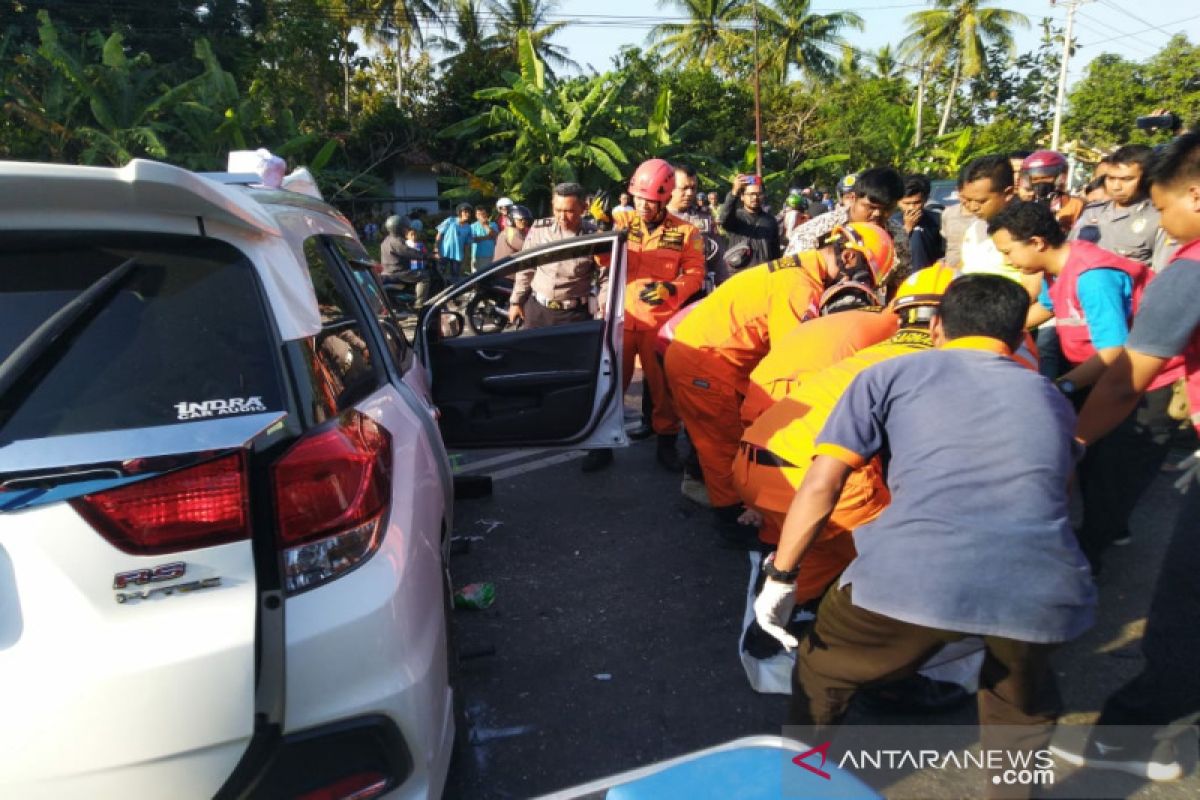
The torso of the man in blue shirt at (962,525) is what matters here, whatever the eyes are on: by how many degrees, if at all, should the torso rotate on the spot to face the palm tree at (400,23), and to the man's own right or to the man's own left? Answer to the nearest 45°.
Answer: approximately 45° to the man's own left

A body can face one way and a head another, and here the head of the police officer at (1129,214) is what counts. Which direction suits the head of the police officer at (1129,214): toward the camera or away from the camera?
toward the camera

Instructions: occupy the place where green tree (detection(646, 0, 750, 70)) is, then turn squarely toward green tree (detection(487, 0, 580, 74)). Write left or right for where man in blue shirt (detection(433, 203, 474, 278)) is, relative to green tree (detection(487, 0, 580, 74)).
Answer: left

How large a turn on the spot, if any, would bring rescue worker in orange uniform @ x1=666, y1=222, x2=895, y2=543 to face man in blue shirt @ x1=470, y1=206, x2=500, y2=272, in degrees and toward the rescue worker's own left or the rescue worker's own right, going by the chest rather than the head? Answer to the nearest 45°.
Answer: approximately 135° to the rescue worker's own left

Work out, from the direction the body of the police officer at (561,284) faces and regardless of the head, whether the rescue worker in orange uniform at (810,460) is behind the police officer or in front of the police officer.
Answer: in front

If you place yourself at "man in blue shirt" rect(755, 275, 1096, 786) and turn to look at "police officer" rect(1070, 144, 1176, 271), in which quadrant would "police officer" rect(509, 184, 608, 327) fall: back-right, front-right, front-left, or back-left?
front-left

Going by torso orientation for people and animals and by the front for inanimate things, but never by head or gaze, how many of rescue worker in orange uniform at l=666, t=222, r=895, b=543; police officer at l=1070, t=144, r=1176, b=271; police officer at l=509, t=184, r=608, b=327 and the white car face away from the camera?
1

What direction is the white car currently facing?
away from the camera

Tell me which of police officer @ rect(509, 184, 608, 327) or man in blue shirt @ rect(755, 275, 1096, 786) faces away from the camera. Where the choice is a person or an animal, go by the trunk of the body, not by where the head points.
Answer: the man in blue shirt

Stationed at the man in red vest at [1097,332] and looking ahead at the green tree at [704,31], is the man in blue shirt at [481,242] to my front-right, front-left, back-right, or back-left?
front-left

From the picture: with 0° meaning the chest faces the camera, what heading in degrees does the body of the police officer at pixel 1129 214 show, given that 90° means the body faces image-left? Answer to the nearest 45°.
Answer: approximately 45°

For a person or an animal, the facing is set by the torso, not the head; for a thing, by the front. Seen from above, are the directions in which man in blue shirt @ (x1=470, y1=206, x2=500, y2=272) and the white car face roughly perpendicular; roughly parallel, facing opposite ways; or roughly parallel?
roughly parallel, facing opposite ways

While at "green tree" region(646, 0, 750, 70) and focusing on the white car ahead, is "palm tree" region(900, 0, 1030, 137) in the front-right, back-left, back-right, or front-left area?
back-left

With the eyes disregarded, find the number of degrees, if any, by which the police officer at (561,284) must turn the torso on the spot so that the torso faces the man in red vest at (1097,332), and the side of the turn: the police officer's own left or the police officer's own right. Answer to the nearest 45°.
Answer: approximately 45° to the police officer's own left

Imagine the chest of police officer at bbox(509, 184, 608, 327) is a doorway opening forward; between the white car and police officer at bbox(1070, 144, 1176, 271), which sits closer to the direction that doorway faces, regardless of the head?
the white car

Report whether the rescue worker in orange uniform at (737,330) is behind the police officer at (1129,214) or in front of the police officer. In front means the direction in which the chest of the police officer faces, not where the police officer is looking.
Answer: in front

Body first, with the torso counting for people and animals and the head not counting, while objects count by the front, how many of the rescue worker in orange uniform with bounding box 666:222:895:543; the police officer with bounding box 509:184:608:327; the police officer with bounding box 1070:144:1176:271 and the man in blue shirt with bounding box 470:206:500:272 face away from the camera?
0

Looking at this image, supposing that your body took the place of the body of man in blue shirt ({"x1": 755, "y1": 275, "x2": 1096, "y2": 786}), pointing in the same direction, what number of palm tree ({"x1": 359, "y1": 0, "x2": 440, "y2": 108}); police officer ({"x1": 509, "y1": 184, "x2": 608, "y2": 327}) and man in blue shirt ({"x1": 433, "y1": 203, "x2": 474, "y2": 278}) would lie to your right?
0

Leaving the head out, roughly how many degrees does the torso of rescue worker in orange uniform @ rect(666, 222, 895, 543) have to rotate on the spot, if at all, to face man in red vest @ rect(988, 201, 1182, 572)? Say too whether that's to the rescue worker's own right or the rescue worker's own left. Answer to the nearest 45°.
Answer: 0° — they already face them

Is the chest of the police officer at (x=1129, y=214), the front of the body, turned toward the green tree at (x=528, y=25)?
no

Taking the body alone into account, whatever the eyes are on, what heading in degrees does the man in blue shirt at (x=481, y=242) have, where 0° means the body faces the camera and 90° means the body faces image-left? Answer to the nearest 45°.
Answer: approximately 0°
